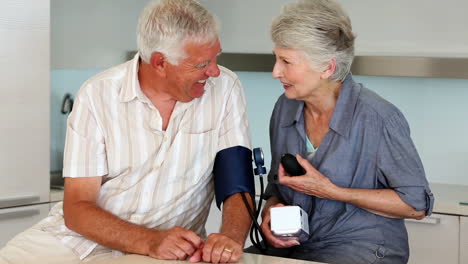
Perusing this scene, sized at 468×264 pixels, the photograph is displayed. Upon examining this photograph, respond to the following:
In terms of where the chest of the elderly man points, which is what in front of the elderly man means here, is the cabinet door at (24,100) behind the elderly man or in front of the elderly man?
behind

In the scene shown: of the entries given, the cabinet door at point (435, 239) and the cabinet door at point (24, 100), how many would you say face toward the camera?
2

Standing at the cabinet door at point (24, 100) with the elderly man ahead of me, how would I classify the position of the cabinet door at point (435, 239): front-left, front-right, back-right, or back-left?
front-left

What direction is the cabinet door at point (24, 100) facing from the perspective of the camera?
toward the camera

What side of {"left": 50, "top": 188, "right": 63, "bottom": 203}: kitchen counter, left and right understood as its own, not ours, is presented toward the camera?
front

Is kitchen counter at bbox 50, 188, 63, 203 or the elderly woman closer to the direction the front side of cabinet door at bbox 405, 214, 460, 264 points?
the elderly woman

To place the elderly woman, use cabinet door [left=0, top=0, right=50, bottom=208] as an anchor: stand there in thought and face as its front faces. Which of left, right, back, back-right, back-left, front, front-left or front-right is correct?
front-left

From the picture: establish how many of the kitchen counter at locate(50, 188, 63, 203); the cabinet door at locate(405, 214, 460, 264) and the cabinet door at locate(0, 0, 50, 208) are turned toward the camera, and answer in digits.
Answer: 3

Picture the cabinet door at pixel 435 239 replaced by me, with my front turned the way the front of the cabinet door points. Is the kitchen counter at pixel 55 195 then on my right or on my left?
on my right

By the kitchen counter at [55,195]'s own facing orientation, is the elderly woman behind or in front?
in front

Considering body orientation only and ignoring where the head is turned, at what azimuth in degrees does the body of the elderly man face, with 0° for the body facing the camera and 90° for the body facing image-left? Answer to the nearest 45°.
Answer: approximately 315°

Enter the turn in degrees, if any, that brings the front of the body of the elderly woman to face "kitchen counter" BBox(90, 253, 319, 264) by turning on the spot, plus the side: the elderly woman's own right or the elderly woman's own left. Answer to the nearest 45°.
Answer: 0° — they already face it

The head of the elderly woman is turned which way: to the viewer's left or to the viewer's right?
to the viewer's left

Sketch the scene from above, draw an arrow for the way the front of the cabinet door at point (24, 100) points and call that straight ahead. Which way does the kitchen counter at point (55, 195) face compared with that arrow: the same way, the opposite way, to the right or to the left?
the same way
